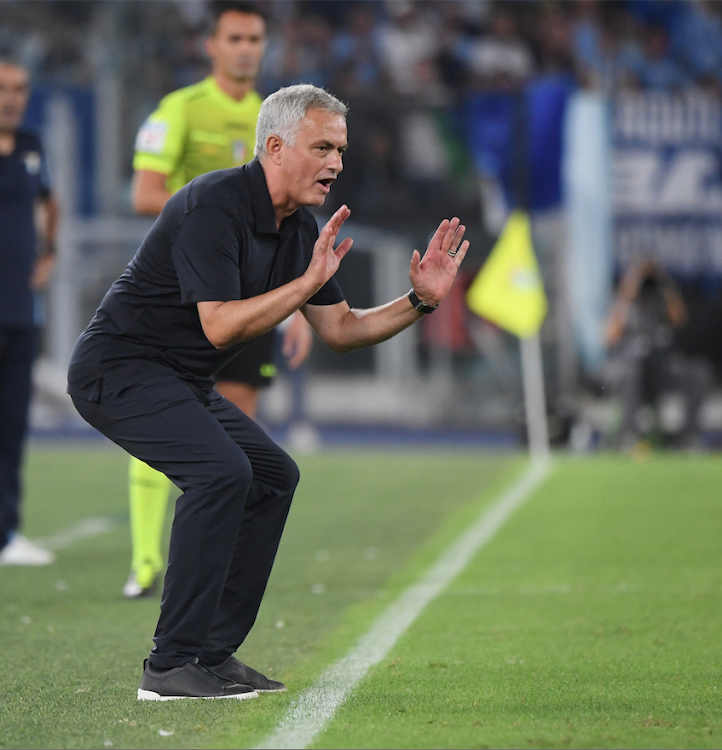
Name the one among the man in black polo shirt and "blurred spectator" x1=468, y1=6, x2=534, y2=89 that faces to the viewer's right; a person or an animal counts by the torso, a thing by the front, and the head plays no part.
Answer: the man in black polo shirt

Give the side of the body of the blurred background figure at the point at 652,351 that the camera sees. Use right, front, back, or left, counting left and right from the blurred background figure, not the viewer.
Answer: front

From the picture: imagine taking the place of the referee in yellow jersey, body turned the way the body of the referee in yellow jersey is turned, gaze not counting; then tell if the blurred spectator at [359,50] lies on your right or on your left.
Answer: on your left

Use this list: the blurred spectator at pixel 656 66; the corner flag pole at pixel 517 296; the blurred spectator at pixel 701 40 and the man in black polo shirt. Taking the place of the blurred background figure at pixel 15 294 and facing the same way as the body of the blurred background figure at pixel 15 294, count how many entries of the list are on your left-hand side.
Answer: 3

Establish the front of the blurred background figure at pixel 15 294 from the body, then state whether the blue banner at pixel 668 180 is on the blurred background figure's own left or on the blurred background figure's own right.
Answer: on the blurred background figure's own left

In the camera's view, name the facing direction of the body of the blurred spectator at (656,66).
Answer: toward the camera

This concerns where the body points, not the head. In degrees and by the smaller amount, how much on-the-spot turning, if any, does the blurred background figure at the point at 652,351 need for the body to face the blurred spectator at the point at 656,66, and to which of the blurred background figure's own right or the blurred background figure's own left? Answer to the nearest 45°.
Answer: approximately 180°

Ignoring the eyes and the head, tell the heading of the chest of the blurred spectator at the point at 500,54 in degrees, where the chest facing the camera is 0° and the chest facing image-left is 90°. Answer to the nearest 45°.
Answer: approximately 0°

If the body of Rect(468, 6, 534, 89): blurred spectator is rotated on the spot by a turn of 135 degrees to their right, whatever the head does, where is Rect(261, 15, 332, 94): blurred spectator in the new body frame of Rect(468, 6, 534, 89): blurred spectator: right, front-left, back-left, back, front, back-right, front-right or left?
front-left

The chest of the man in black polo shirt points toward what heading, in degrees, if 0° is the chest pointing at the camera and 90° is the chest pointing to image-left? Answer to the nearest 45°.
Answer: approximately 270°
